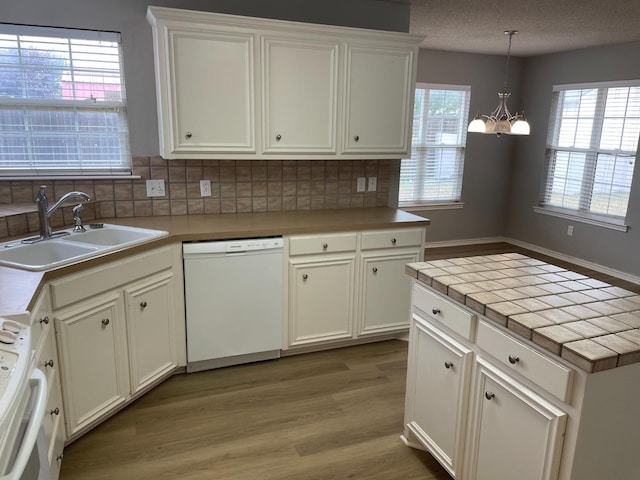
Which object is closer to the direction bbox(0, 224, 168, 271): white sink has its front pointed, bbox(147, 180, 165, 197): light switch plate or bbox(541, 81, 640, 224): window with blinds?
the window with blinds

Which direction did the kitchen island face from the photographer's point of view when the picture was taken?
facing the viewer and to the left of the viewer

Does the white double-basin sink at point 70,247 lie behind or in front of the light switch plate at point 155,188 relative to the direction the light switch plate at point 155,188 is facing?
in front

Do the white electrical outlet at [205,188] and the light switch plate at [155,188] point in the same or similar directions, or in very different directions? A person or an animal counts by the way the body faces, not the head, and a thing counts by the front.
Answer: same or similar directions

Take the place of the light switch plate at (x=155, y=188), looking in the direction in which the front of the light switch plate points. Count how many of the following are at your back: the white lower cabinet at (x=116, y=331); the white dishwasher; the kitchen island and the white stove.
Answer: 0

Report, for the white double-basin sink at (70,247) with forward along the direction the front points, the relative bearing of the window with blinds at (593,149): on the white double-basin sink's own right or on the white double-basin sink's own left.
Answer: on the white double-basin sink's own left

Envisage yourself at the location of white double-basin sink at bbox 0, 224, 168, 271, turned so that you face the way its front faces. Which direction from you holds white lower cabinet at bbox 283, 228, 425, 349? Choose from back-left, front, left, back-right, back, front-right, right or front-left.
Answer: front-left

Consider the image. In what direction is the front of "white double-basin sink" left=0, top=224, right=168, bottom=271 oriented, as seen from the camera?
facing the viewer and to the right of the viewer

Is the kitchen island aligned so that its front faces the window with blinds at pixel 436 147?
no

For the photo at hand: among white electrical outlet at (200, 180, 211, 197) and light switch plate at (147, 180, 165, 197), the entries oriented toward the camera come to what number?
2

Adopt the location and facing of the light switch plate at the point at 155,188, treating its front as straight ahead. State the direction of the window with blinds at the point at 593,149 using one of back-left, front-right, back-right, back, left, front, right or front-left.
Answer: left

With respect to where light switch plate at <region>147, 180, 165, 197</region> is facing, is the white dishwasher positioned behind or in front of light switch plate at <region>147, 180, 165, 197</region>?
in front

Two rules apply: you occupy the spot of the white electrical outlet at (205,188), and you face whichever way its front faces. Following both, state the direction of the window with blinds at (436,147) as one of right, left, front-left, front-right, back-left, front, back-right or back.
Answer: back-left

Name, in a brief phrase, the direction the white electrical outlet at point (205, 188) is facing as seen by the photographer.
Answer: facing the viewer

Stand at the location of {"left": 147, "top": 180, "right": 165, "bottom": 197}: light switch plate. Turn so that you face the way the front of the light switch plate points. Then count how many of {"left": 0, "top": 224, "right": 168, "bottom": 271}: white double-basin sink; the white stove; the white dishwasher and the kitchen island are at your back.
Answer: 0
